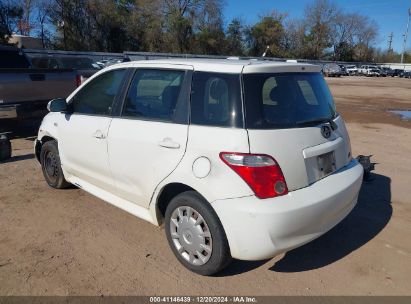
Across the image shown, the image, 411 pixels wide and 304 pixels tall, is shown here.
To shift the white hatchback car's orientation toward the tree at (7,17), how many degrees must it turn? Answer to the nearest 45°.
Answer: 0° — it already faces it

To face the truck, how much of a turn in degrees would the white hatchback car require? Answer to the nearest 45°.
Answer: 0° — it already faces it

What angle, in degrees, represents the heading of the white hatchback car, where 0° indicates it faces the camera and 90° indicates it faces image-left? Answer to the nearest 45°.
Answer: approximately 135°

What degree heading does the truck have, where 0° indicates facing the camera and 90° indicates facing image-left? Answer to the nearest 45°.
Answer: approximately 90°
